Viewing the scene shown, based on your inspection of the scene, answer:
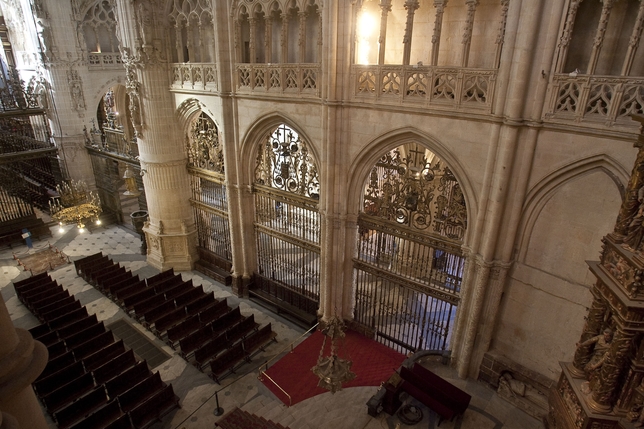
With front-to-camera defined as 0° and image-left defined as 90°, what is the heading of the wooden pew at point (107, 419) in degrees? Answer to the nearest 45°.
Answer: approximately 315°

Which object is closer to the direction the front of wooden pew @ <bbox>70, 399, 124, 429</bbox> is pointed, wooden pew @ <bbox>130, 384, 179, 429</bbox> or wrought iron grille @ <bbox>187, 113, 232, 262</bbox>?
the wooden pew

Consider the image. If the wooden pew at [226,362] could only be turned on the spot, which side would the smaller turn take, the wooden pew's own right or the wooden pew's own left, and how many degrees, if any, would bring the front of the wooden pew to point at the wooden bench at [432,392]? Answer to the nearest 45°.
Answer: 0° — it already faces it

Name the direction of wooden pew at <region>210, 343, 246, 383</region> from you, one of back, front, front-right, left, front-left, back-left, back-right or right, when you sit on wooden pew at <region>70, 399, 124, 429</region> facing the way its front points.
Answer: front-left

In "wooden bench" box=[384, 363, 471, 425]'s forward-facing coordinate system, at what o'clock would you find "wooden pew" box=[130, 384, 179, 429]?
The wooden pew is roughly at 1 o'clock from the wooden bench.

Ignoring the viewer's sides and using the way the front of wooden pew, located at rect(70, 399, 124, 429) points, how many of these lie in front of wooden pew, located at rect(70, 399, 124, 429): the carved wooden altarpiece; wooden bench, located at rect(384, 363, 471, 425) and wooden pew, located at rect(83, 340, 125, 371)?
2

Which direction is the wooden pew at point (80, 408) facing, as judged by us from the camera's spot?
facing the viewer and to the right of the viewer

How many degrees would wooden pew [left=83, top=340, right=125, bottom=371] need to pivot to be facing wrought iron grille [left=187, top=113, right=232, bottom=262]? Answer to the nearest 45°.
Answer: approximately 90° to its left

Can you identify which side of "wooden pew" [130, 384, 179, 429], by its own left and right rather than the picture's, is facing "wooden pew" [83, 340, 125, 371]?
back

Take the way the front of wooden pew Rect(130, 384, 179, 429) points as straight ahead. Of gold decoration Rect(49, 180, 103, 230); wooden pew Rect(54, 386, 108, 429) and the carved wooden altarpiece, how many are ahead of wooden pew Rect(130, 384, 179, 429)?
1

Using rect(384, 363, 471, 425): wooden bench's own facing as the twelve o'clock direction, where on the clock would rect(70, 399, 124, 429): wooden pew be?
The wooden pew is roughly at 1 o'clock from the wooden bench.

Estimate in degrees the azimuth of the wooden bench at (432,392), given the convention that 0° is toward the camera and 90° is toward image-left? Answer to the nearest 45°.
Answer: approximately 45°

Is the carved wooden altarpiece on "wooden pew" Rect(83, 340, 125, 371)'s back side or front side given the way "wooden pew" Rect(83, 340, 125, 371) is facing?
on the front side

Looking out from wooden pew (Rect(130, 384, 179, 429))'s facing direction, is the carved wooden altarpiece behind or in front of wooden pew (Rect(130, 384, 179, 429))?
in front
